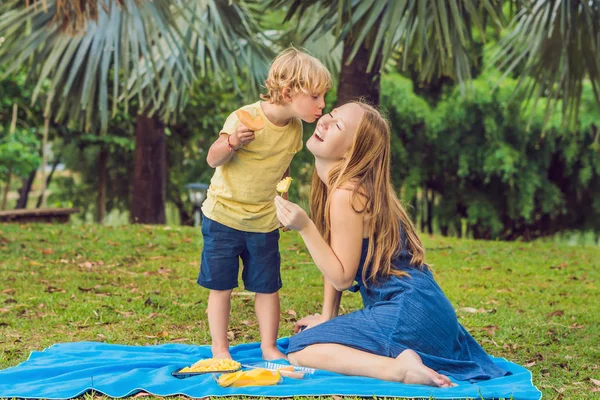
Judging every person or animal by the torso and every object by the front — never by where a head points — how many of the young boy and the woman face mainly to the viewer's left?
1

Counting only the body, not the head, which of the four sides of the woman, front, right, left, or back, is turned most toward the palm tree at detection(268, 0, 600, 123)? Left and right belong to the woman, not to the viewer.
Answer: right

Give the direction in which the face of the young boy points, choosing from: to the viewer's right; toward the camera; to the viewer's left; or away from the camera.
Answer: to the viewer's right

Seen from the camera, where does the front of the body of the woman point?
to the viewer's left

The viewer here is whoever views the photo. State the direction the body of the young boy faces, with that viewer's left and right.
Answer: facing the viewer and to the right of the viewer

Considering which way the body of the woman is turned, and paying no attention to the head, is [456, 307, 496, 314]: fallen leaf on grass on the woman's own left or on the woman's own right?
on the woman's own right

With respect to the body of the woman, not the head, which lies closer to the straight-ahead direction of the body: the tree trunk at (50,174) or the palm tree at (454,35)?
the tree trunk
